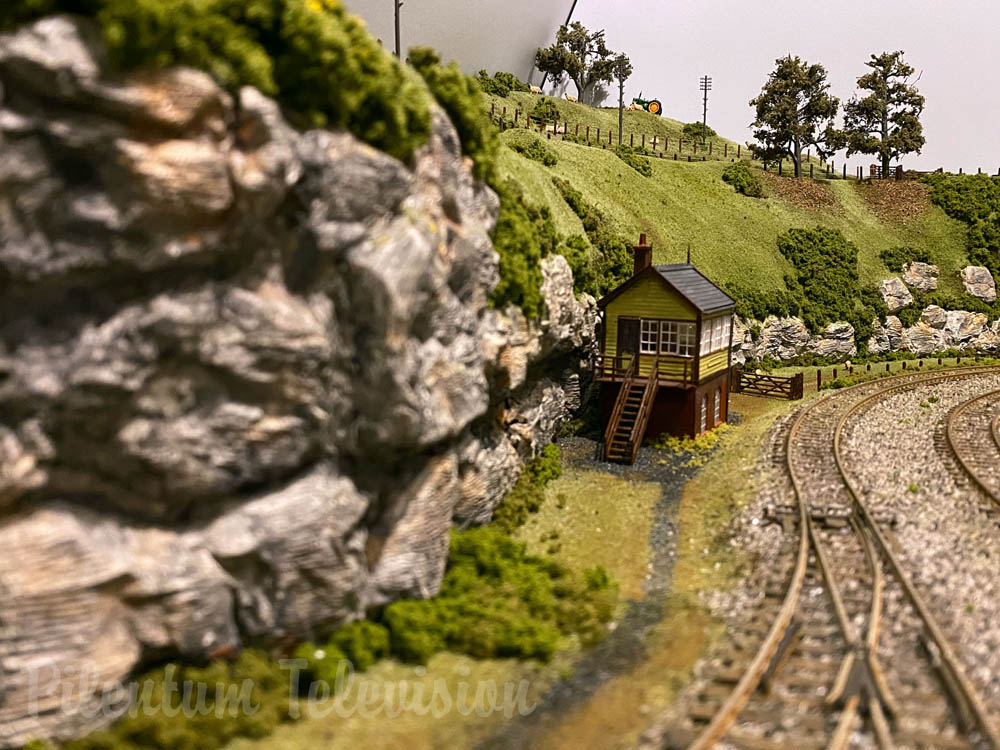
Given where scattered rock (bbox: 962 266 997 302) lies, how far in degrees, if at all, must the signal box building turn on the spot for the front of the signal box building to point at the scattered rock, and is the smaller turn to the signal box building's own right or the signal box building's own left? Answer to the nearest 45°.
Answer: approximately 135° to the signal box building's own left

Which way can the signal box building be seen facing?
toward the camera

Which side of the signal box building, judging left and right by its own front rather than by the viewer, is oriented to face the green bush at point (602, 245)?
back

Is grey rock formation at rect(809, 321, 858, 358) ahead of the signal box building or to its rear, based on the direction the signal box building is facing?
to the rear

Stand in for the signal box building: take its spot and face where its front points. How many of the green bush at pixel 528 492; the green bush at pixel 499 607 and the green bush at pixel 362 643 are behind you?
0

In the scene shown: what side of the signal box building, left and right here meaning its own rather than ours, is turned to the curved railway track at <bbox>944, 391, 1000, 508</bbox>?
left

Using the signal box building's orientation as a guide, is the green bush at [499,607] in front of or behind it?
in front

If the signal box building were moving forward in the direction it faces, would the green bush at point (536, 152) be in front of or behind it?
behind

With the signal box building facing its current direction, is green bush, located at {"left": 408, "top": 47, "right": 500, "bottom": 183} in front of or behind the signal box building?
in front

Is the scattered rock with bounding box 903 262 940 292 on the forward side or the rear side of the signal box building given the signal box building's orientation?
on the rear side

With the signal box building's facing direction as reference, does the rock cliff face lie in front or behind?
in front

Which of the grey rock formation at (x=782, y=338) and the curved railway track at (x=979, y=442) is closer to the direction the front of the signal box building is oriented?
the curved railway track
